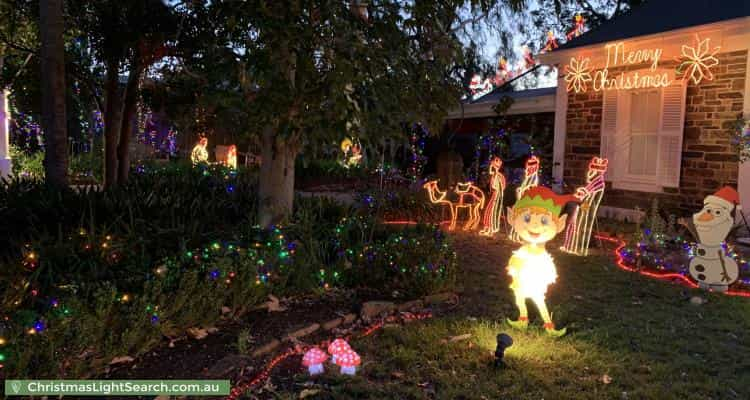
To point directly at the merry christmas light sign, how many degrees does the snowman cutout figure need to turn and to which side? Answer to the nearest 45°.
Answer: approximately 135° to its right

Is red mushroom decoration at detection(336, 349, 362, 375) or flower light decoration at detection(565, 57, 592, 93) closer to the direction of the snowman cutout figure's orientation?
the red mushroom decoration

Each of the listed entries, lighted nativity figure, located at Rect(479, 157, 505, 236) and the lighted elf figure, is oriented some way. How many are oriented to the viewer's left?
1

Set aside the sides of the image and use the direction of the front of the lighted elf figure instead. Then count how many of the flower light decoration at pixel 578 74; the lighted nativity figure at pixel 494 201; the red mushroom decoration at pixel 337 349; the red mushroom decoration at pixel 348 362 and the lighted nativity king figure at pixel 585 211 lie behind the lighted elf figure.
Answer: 3

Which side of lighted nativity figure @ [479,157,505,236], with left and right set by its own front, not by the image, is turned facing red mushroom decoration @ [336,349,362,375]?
left

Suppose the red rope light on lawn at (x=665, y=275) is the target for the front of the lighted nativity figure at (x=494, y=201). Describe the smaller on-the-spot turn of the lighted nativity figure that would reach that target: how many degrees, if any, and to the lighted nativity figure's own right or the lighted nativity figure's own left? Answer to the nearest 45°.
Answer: approximately 135° to the lighted nativity figure's own left

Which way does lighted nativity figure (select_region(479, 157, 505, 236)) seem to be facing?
to the viewer's left

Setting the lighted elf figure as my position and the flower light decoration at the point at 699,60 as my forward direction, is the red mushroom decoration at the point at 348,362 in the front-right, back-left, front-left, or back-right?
back-left

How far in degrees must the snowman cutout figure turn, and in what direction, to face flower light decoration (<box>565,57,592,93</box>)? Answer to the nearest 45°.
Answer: approximately 90° to its right

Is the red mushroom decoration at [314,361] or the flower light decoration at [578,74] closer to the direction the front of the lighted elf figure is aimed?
the red mushroom decoration
